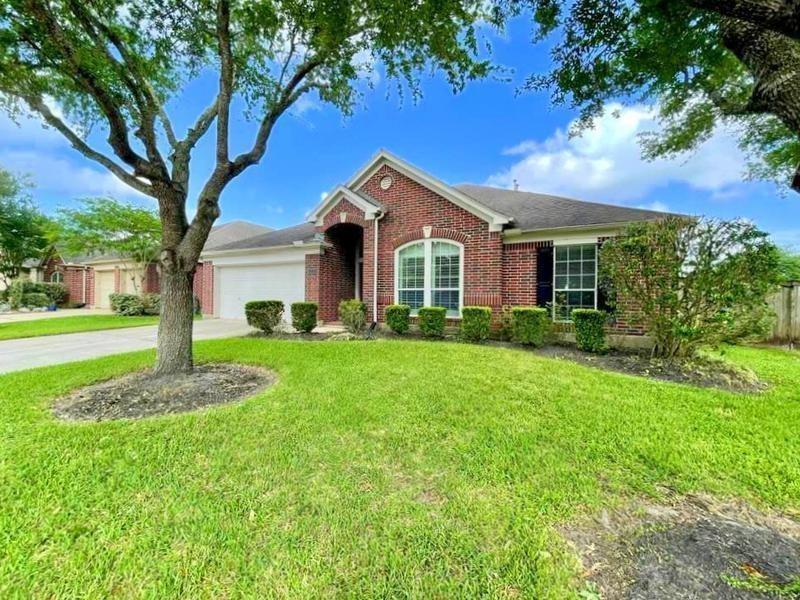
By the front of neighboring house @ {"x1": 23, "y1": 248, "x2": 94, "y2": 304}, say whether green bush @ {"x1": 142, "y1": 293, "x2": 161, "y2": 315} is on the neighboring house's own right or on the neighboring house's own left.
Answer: on the neighboring house's own left

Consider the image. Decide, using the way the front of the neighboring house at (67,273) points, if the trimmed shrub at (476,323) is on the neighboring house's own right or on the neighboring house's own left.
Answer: on the neighboring house's own left

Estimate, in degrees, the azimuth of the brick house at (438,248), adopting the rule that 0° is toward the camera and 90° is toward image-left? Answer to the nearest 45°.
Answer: approximately 0°

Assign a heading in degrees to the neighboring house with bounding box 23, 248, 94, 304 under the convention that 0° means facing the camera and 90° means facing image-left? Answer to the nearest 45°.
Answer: approximately 45°

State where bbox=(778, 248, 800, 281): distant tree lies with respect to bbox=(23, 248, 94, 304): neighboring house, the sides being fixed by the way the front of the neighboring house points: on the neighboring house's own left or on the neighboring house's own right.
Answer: on the neighboring house's own left

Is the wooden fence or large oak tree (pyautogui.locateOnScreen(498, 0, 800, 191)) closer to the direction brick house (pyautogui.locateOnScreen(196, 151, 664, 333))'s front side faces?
the large oak tree

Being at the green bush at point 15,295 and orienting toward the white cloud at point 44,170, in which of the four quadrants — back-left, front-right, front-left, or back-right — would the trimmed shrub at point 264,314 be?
back-right

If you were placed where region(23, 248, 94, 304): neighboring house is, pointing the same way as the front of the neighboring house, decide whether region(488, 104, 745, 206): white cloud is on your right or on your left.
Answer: on your left

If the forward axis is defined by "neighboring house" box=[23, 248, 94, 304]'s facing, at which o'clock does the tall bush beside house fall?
The tall bush beside house is roughly at 10 o'clock from the neighboring house.

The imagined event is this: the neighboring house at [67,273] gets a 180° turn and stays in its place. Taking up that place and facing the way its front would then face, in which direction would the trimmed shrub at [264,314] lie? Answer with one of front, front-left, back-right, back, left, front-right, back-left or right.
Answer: back-right

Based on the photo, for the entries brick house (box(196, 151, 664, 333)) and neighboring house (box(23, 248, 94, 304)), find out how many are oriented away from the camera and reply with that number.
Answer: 0
